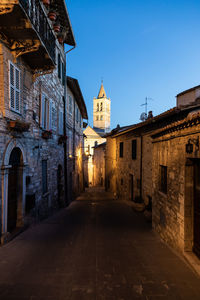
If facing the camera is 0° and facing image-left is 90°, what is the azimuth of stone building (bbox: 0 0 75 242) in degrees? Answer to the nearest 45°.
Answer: approximately 270°

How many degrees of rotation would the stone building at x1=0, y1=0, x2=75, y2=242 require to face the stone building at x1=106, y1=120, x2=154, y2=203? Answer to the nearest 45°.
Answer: approximately 45° to its left

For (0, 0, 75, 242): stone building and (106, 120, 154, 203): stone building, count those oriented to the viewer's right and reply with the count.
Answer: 1

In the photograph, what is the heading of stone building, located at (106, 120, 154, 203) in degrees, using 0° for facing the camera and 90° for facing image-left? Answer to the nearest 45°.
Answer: approximately 45°

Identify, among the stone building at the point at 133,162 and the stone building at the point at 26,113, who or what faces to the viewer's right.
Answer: the stone building at the point at 26,113
